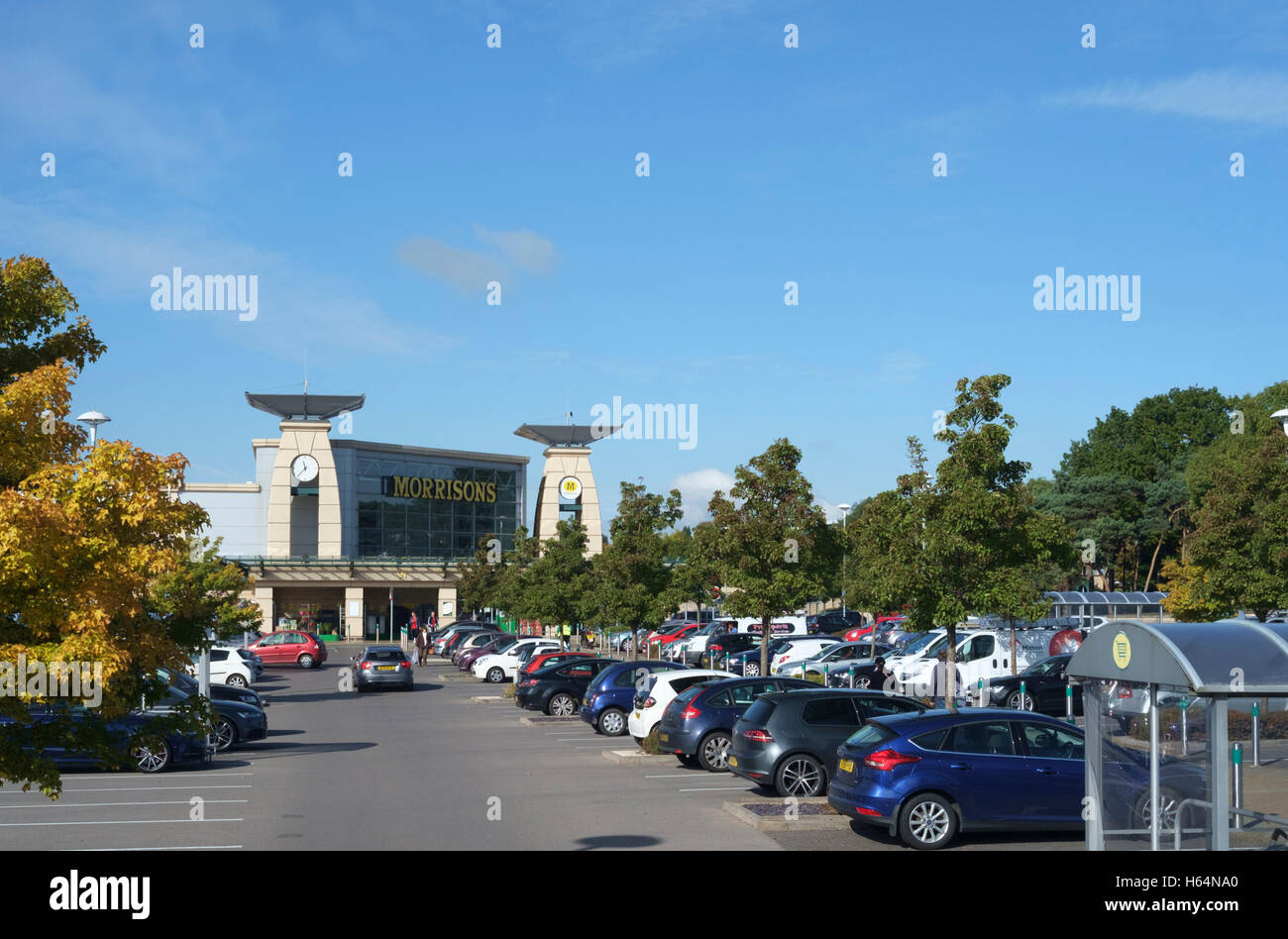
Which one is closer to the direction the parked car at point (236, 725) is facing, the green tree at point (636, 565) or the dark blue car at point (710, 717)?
the dark blue car

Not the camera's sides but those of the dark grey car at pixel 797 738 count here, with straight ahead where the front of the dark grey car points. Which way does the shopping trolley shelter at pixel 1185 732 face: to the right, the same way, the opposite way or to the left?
the opposite way

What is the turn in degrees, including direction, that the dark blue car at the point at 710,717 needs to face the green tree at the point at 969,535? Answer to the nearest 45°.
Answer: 0° — it already faces it

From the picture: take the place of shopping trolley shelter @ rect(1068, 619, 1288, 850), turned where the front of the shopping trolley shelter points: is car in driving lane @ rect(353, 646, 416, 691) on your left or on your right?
on your right

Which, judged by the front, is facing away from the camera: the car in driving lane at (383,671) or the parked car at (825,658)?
the car in driving lane at (383,671)

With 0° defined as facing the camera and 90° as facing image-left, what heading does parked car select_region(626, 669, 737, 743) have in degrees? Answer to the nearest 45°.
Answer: approximately 225°

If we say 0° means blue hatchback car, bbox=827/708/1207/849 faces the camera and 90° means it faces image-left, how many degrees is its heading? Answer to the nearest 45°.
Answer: approximately 270°

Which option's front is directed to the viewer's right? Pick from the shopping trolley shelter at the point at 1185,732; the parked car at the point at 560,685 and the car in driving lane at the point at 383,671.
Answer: the parked car at the point at 560,685

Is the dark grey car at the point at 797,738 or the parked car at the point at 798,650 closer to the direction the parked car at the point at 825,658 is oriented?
the dark grey car

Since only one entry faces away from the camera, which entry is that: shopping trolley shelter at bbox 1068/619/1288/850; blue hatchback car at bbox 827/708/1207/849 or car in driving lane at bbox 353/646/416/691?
the car in driving lane

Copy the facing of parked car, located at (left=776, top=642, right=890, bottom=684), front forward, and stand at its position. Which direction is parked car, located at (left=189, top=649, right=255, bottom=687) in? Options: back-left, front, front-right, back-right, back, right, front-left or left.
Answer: front-right

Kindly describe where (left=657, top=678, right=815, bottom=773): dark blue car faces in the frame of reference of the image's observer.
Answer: facing away from the viewer and to the right of the viewer
